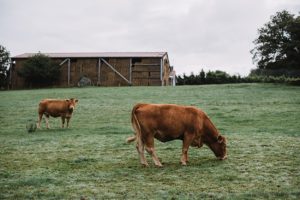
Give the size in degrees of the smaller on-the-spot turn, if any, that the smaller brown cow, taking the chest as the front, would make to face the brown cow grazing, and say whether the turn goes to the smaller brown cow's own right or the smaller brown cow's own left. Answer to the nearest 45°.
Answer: approximately 90° to the smaller brown cow's own right

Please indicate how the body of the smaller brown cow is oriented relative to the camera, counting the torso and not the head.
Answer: to the viewer's right

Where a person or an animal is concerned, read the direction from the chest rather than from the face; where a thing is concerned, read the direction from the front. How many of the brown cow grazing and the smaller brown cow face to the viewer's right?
2

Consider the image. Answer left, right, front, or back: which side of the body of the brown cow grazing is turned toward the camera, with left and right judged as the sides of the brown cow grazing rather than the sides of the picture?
right

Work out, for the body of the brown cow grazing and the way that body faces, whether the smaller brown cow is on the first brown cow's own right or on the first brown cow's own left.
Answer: on the first brown cow's own left
